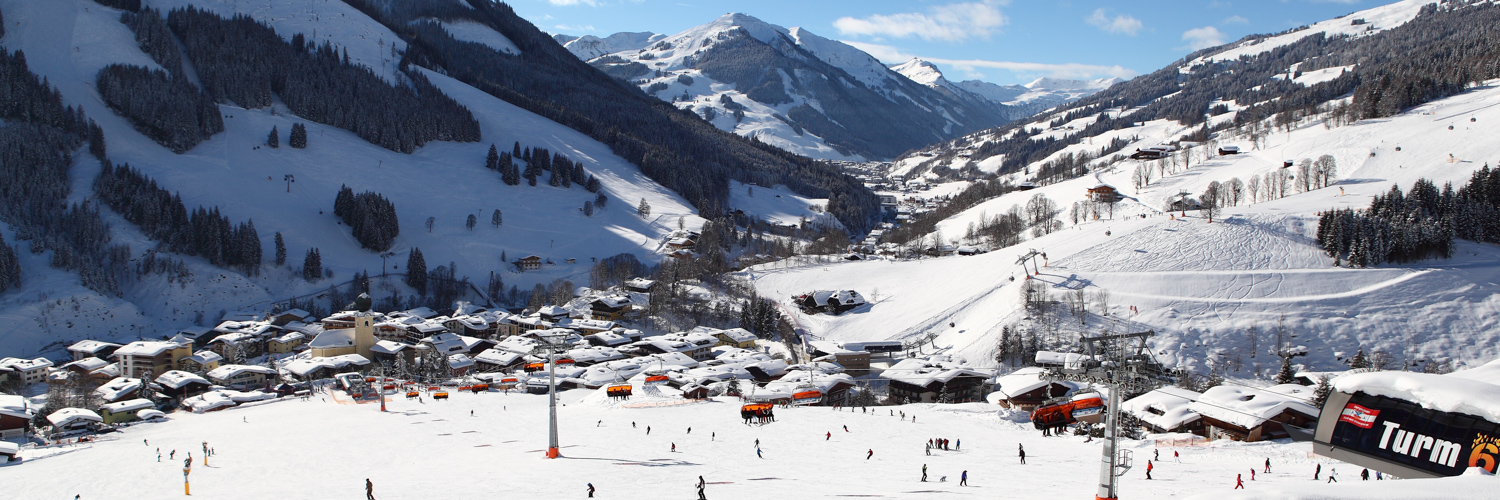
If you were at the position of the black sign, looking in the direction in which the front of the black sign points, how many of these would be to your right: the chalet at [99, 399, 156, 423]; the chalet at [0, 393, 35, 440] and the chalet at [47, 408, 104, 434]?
3

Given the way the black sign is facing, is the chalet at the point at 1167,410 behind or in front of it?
behind

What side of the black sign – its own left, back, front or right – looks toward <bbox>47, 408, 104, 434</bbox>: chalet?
right

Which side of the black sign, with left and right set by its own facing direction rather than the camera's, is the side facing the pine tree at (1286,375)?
back

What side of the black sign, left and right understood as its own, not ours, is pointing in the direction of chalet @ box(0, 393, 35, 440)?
right

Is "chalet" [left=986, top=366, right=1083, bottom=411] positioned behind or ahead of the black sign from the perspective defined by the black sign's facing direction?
behind

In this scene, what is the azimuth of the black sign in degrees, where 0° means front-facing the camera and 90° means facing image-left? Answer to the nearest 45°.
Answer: approximately 0°

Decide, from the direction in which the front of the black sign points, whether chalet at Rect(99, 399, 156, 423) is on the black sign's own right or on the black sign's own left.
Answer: on the black sign's own right
